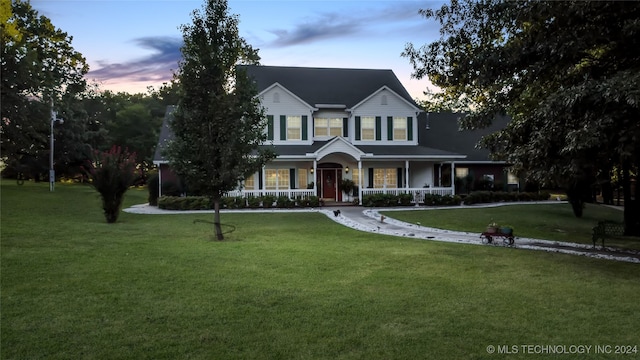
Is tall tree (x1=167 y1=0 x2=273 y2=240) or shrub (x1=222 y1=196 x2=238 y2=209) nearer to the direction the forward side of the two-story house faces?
the tall tree

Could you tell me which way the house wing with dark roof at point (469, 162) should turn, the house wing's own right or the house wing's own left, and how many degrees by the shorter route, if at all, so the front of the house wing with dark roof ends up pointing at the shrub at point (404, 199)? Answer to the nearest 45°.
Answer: approximately 45° to the house wing's own right

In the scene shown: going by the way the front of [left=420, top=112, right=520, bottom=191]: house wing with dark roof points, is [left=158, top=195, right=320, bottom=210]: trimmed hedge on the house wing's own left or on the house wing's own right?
on the house wing's own right

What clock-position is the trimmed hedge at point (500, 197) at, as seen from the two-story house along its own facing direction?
The trimmed hedge is roughly at 9 o'clock from the two-story house.

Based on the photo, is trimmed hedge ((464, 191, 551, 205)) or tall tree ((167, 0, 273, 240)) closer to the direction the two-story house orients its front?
the tall tree

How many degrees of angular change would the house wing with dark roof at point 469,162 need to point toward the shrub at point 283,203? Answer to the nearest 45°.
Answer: approximately 45° to its right

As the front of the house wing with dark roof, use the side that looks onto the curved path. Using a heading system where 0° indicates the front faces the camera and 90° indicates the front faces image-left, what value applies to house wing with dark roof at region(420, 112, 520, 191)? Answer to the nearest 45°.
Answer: approximately 0°

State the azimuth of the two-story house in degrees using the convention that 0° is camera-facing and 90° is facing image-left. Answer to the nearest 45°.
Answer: approximately 0°
